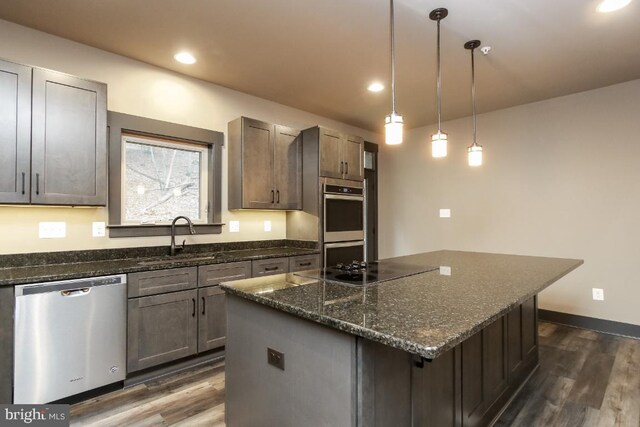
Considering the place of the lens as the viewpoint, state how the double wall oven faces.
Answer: facing the viewer and to the right of the viewer

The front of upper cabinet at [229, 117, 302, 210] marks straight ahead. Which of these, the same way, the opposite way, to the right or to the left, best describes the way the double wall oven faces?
the same way

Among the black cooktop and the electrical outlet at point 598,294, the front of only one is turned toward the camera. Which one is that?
the electrical outlet

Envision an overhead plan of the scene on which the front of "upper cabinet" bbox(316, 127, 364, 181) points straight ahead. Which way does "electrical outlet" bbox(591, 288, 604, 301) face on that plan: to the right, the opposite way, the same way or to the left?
to the right

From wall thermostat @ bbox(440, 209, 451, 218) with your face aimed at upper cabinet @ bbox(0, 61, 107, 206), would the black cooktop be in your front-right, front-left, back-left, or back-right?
front-left

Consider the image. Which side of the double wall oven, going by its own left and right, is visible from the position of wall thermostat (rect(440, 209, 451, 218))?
left

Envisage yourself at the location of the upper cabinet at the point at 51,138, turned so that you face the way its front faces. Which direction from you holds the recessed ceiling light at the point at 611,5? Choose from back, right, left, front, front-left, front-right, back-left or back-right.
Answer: front

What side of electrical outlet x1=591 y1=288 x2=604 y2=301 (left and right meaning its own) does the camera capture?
front

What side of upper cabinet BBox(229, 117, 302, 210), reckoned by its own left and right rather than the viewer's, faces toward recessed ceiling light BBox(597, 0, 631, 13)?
front

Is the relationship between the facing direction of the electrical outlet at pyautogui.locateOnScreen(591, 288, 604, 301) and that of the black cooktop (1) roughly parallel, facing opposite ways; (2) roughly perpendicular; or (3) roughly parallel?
roughly perpendicular

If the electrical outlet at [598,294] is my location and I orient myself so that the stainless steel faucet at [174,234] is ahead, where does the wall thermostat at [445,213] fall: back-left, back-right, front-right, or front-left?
front-right

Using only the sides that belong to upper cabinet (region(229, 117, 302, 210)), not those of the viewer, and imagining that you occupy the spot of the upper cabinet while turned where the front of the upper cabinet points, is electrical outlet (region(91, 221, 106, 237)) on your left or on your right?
on your right

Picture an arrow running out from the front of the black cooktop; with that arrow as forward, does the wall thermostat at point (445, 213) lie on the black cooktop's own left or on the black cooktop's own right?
on the black cooktop's own right
